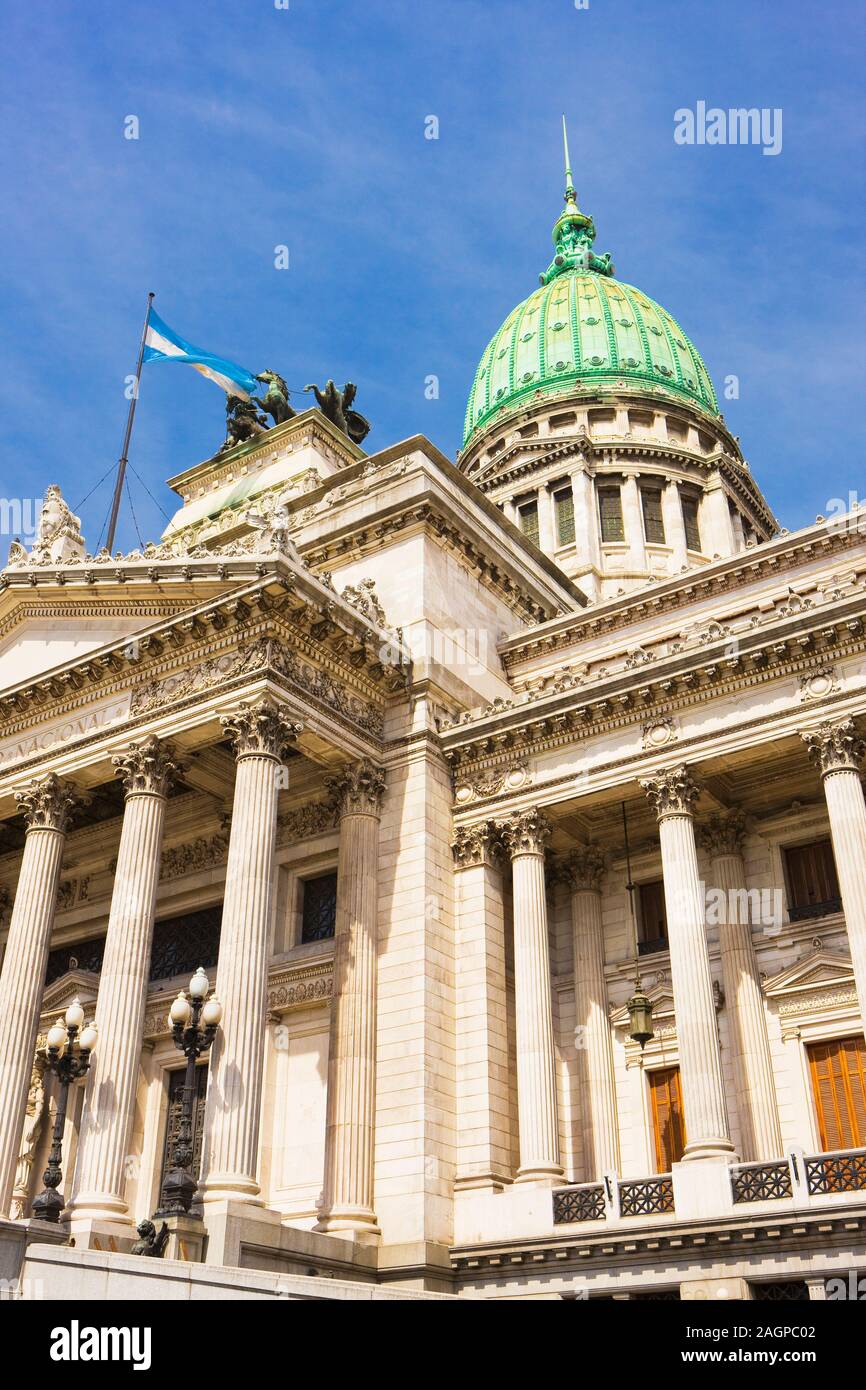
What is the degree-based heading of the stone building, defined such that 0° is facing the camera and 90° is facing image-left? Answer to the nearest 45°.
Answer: approximately 45°

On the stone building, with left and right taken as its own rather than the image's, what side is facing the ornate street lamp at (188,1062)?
front
